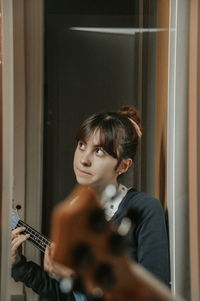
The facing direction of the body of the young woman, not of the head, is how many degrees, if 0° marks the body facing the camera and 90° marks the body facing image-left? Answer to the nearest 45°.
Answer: approximately 45°
